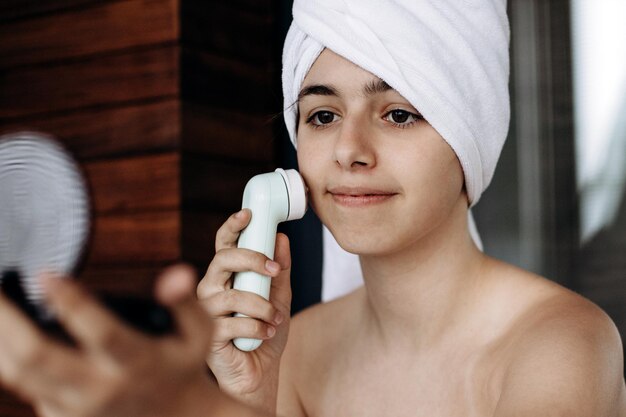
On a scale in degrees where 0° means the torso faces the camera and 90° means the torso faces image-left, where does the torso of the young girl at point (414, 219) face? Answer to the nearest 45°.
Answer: approximately 45°
